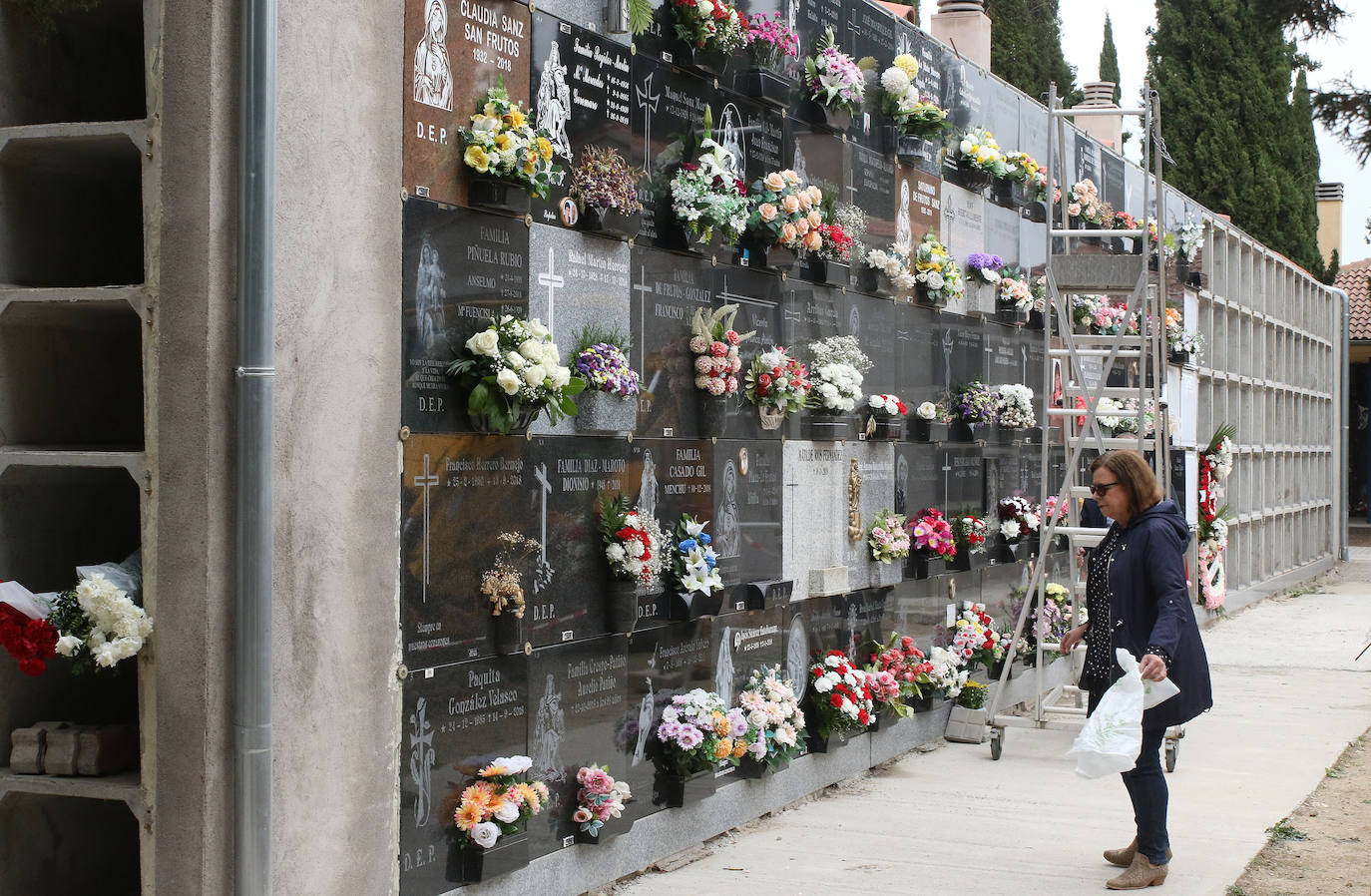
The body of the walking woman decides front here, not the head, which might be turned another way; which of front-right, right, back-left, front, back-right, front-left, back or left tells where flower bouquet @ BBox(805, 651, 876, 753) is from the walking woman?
front-right

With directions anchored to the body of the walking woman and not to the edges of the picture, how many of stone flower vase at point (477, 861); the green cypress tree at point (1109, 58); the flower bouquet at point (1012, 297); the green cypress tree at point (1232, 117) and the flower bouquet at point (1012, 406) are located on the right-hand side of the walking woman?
4

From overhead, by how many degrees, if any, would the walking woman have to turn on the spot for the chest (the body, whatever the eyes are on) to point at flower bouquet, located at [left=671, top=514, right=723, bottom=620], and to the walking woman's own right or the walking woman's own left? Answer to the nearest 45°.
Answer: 0° — they already face it

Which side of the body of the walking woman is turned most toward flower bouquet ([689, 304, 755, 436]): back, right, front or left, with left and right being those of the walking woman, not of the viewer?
front

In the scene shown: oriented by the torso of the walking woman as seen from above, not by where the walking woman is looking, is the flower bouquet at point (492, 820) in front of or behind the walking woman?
in front

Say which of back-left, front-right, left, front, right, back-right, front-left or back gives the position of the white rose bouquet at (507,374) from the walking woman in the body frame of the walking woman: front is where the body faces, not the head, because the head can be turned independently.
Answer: front-left

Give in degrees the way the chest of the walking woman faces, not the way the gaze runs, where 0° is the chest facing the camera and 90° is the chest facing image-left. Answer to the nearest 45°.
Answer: approximately 90°

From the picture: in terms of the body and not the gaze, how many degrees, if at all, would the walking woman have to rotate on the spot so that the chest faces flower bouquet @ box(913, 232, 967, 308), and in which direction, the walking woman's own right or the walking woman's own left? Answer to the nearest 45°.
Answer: approximately 45° to the walking woman's own right

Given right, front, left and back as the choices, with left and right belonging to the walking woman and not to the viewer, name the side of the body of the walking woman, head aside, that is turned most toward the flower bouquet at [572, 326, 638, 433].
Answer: front

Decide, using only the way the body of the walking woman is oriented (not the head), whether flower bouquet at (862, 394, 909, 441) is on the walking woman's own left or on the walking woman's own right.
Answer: on the walking woman's own right

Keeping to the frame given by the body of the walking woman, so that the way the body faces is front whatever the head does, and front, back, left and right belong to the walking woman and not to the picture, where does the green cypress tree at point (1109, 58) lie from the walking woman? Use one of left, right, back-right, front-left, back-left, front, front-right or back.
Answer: right

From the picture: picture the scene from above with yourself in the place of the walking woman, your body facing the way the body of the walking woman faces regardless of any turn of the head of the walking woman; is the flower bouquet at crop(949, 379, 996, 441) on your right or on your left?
on your right
